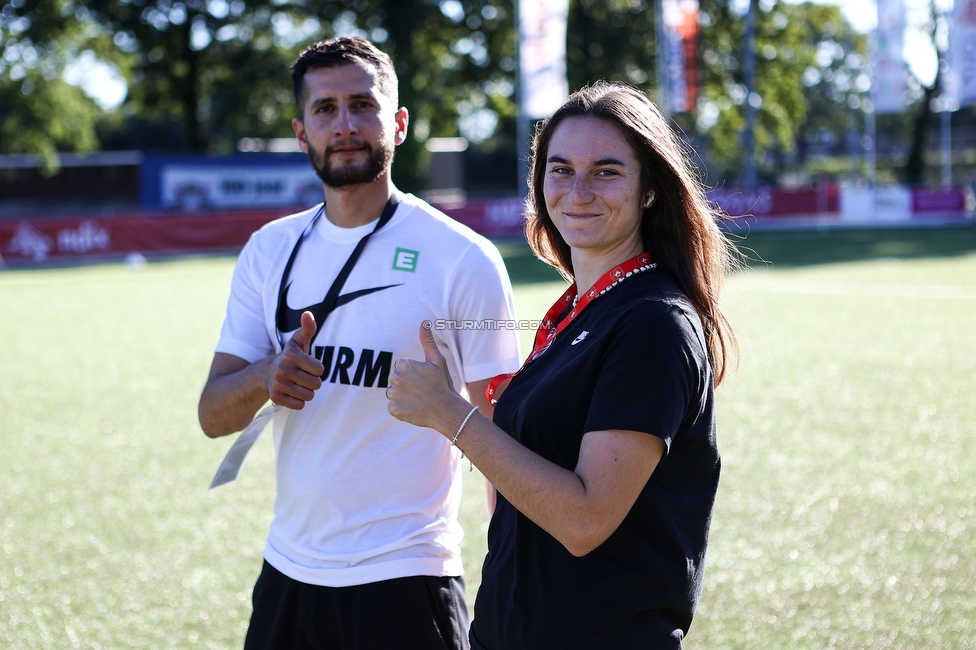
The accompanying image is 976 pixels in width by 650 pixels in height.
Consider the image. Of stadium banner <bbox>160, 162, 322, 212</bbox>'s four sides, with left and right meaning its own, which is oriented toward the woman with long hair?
front

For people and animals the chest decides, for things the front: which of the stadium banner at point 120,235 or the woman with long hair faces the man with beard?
the stadium banner

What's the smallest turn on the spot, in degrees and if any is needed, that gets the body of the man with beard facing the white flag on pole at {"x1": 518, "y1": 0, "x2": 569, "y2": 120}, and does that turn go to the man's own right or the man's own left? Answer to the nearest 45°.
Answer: approximately 180°

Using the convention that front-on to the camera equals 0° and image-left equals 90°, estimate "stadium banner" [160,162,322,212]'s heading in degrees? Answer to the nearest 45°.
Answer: approximately 0°

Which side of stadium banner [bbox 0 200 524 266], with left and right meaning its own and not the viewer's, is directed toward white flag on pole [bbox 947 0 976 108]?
left

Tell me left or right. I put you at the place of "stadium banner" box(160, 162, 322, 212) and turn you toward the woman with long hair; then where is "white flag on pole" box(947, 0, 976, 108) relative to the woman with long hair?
left

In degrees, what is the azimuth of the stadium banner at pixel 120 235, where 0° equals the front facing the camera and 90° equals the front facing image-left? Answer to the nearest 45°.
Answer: approximately 0°
